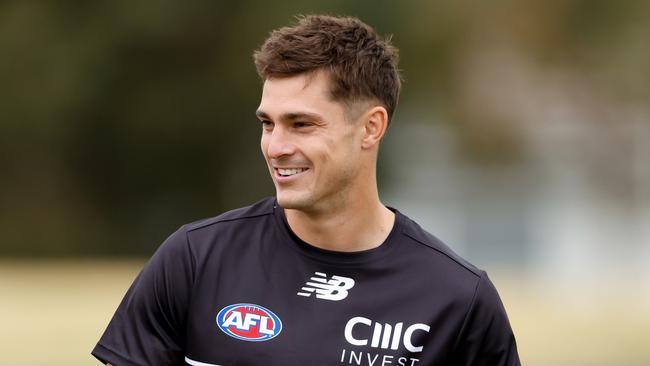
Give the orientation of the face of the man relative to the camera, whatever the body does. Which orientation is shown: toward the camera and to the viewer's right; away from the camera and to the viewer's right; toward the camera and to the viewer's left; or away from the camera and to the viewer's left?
toward the camera and to the viewer's left

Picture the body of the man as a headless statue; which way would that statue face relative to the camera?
toward the camera
